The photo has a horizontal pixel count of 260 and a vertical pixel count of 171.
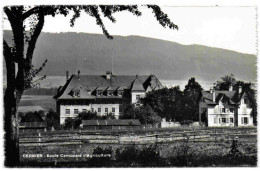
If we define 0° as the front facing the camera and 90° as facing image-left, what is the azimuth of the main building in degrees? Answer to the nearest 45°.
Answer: approximately 0°
